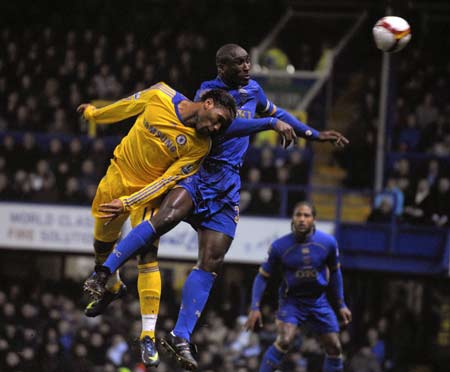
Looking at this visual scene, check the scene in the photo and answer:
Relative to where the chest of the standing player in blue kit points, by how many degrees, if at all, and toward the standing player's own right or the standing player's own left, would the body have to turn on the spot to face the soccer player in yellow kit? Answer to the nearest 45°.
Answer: approximately 45° to the standing player's own right

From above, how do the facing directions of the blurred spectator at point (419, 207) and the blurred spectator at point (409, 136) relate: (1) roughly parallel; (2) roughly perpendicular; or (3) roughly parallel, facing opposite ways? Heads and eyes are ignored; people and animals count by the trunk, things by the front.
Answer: roughly parallel

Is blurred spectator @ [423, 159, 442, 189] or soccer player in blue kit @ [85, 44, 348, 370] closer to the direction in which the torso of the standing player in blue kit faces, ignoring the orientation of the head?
the soccer player in blue kit

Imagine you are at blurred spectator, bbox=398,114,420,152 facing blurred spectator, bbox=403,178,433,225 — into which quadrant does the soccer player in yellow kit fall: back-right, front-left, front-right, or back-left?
front-right

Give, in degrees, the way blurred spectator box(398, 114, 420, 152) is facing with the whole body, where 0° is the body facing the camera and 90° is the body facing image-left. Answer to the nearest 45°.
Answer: approximately 45°

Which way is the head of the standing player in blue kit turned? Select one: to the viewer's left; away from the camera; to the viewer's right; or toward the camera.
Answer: toward the camera

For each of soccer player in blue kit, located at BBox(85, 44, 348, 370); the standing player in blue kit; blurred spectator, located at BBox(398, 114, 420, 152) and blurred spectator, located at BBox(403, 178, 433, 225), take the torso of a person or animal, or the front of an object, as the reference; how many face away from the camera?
0

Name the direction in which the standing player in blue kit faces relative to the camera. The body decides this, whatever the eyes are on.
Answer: toward the camera

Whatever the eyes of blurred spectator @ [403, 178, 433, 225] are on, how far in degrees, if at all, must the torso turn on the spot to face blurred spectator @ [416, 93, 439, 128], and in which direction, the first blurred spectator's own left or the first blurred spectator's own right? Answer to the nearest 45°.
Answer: approximately 135° to the first blurred spectator's own right

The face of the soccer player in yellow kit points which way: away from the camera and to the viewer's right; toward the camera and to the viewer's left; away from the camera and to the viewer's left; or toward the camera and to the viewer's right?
toward the camera and to the viewer's right
